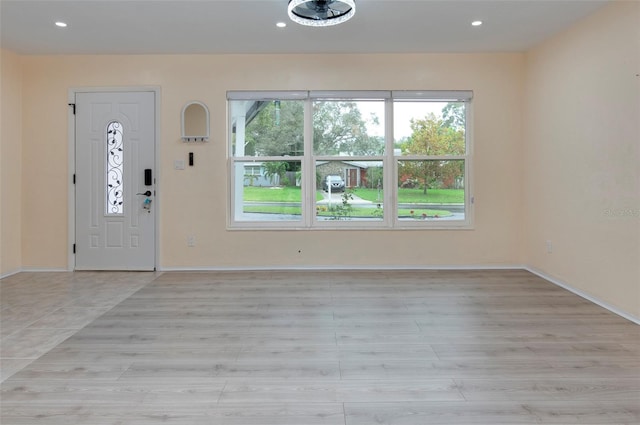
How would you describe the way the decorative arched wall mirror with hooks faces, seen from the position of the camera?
facing the viewer

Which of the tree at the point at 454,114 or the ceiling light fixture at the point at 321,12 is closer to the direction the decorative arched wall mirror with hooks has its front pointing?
the ceiling light fixture

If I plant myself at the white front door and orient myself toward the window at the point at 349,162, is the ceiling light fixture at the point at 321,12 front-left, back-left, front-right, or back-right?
front-right

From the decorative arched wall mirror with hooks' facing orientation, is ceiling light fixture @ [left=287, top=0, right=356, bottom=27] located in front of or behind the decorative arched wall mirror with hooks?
in front

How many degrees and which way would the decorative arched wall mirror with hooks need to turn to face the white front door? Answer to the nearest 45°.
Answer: approximately 90° to its right
